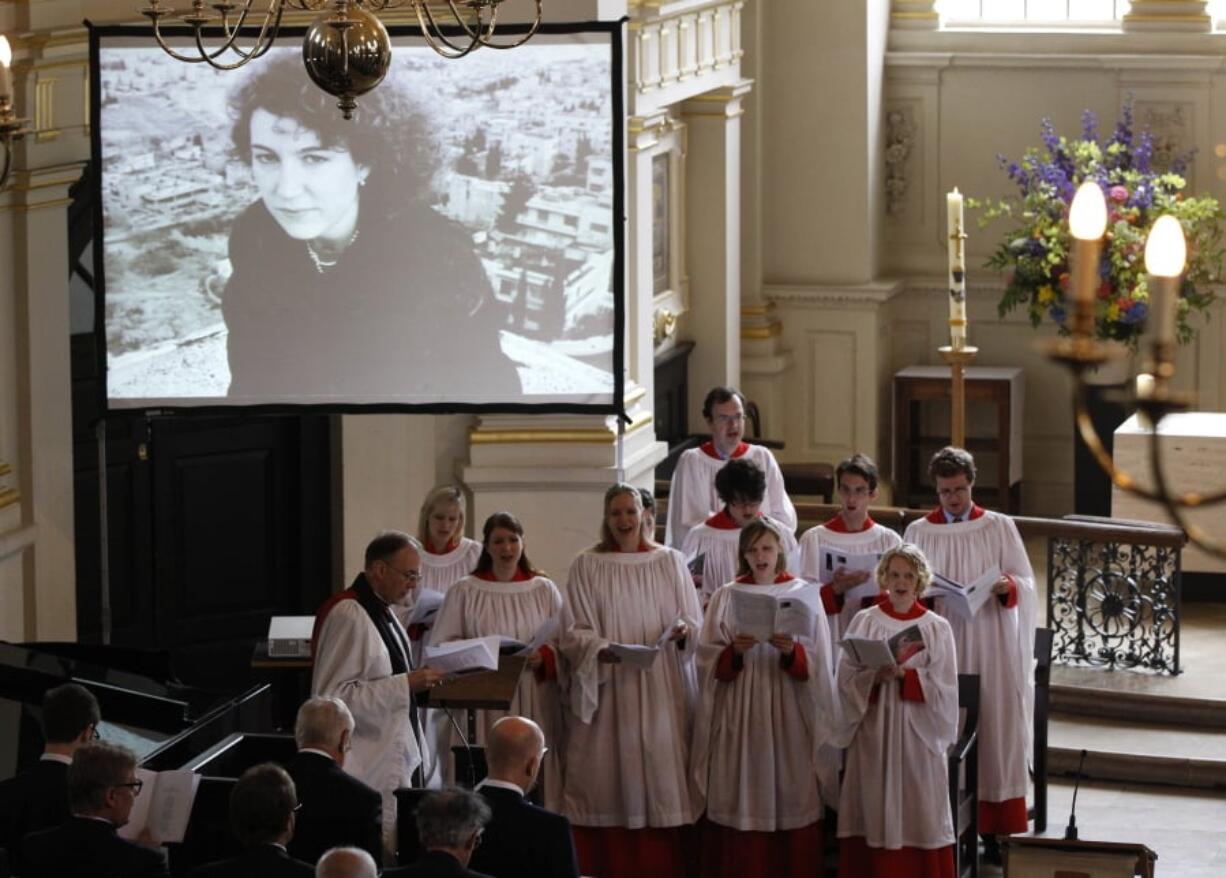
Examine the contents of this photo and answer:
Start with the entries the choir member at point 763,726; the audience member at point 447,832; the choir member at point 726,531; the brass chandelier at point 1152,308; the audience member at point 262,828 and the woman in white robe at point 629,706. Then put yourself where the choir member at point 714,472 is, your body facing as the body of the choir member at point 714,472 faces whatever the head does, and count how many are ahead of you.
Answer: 6

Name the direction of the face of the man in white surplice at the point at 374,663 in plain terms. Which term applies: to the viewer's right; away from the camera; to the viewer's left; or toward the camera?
to the viewer's right

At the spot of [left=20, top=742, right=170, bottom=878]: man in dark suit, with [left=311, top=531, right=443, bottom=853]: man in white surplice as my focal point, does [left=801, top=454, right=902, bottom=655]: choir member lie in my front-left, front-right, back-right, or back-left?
front-right

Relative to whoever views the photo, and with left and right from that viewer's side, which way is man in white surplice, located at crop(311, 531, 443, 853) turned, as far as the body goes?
facing to the right of the viewer

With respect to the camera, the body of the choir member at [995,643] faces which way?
toward the camera

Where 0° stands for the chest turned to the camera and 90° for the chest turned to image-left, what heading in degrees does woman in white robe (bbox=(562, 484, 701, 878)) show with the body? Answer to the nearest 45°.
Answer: approximately 0°

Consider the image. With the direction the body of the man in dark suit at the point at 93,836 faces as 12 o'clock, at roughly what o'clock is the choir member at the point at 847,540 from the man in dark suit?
The choir member is roughly at 12 o'clock from the man in dark suit.

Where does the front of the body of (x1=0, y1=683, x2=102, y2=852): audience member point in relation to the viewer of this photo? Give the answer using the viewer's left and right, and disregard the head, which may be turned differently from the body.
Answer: facing away from the viewer and to the right of the viewer

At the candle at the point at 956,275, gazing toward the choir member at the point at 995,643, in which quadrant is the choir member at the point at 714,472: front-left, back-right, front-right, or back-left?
front-right

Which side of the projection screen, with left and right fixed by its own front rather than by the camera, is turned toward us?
front

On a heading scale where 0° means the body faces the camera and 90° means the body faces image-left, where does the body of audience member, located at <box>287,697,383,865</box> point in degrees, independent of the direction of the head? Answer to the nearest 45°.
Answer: approximately 225°

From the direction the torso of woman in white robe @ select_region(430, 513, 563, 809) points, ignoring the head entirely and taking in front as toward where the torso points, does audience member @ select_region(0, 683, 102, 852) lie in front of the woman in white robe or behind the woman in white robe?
in front

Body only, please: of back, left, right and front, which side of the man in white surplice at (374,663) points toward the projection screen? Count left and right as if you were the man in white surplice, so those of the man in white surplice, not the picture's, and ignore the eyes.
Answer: left

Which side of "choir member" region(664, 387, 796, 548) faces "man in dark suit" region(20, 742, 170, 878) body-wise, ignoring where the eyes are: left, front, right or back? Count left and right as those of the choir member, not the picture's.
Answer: front

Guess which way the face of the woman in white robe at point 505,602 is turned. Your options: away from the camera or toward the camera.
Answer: toward the camera

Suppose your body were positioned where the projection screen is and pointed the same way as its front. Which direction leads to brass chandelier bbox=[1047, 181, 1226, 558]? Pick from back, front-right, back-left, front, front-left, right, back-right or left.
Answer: front

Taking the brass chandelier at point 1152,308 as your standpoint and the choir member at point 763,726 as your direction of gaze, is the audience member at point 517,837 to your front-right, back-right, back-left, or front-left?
front-left

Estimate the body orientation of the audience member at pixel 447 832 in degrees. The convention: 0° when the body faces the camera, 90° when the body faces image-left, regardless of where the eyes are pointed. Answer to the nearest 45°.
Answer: approximately 225°

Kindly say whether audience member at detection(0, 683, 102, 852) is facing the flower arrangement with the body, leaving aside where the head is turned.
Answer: yes

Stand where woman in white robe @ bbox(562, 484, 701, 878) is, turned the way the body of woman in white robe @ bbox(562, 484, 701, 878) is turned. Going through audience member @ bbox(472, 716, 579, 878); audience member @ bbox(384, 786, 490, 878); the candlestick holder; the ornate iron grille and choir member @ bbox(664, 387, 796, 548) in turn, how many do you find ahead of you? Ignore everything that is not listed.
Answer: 2

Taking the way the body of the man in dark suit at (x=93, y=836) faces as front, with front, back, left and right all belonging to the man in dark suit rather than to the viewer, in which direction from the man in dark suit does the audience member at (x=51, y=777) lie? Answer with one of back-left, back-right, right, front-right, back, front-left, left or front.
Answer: front-left
